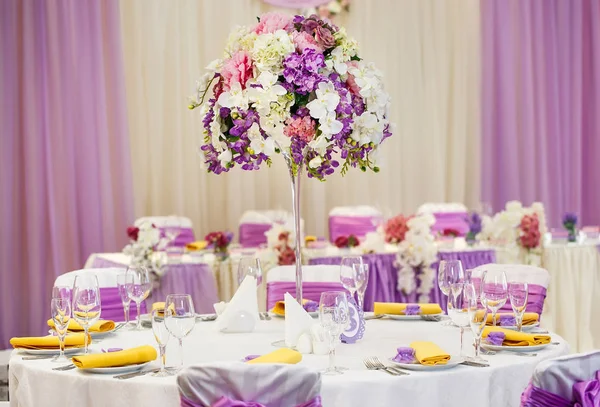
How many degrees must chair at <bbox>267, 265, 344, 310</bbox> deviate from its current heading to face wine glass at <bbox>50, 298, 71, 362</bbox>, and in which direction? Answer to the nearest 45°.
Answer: approximately 45° to its right

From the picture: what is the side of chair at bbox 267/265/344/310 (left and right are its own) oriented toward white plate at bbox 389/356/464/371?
front

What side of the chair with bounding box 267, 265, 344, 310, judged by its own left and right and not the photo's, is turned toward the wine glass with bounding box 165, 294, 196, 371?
front

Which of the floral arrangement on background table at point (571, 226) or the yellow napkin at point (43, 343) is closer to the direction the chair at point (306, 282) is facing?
the yellow napkin

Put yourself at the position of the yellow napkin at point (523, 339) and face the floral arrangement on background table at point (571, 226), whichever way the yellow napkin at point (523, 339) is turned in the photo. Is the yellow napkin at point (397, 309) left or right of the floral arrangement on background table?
left

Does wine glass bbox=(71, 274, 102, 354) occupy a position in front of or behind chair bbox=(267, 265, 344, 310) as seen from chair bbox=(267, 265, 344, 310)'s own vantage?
in front

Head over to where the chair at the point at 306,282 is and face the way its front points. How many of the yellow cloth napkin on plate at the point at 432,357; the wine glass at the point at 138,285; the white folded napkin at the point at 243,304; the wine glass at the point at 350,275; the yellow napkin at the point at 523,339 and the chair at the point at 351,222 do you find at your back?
1

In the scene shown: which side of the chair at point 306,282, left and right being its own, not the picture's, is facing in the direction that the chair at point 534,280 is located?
left

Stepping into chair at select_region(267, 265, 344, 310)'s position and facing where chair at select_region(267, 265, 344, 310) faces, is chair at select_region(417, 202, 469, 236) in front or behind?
behind

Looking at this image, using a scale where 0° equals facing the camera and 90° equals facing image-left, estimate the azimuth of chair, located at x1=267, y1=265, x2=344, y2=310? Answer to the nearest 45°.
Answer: approximately 0°

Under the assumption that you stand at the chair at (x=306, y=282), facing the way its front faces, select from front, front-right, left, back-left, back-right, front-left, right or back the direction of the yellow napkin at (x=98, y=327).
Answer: front-right

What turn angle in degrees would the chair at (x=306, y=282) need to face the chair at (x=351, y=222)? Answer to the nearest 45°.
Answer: approximately 180°

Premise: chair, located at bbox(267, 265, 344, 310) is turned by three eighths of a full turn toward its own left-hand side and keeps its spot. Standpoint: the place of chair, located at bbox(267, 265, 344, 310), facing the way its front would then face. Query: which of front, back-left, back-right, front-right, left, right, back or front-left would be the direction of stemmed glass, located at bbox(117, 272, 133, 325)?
back

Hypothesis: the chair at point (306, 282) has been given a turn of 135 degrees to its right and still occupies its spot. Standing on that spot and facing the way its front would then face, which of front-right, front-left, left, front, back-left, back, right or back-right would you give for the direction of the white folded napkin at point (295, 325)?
back-left

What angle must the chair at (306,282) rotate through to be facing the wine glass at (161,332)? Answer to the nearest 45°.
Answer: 0° — it already faces it

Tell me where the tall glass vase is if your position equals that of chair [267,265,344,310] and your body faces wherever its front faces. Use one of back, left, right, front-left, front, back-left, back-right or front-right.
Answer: front

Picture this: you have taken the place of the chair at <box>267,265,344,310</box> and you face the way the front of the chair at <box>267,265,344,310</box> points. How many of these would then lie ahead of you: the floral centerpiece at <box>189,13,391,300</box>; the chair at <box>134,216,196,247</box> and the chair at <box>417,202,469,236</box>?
1

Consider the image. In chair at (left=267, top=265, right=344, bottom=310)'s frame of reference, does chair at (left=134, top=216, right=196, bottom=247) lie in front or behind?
behind
